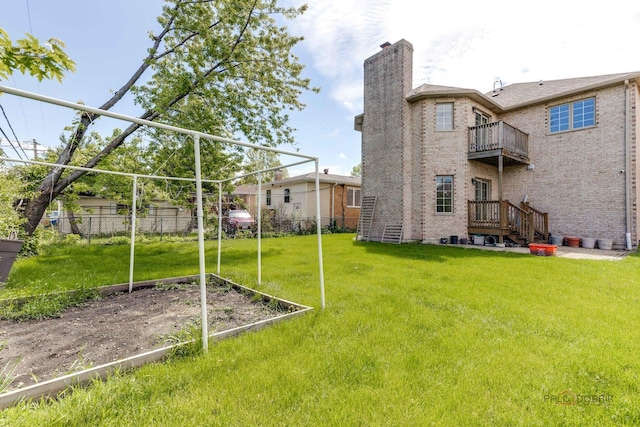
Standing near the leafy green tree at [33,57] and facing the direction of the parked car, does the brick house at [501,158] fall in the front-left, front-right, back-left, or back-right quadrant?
front-right

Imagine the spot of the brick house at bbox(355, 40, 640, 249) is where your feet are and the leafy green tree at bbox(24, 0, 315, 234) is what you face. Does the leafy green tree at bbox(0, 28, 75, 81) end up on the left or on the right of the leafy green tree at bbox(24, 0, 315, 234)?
left

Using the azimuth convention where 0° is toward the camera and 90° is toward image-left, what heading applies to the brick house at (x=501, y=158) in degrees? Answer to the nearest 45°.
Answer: approximately 180°

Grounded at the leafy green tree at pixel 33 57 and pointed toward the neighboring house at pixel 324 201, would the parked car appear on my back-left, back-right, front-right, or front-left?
front-left

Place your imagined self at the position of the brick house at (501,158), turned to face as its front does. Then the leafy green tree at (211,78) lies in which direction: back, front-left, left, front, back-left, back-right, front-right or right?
back-left

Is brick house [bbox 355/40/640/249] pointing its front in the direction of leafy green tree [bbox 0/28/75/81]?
no

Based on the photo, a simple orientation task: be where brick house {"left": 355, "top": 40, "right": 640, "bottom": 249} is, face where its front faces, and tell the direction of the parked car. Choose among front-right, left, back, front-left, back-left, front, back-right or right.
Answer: left

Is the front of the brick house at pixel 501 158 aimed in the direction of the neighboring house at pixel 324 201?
no

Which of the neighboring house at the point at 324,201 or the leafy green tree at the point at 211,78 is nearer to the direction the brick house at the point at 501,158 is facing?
the neighboring house

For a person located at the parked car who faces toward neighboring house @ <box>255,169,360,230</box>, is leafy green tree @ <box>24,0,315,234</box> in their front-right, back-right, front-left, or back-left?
back-right
